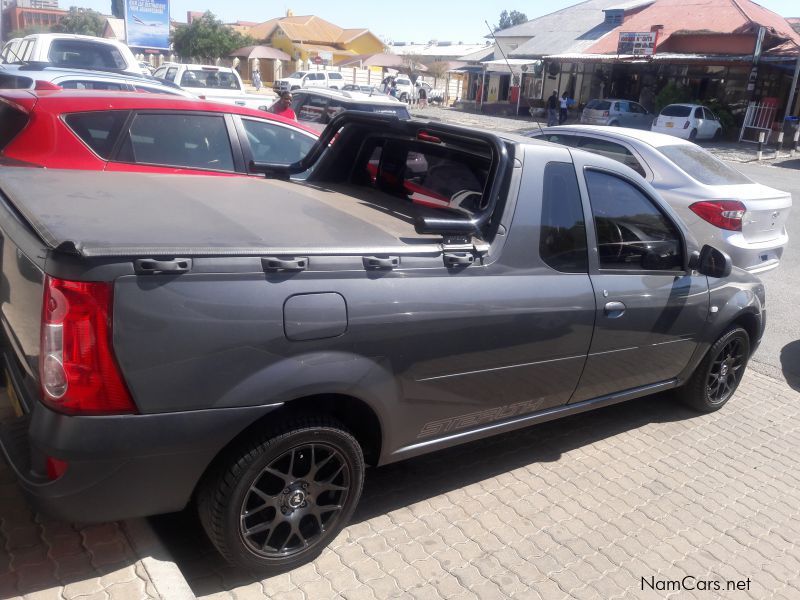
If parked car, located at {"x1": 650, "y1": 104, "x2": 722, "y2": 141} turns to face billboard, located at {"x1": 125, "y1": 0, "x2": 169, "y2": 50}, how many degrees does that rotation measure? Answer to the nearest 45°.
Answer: approximately 135° to its left

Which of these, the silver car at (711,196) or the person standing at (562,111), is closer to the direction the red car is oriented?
the person standing

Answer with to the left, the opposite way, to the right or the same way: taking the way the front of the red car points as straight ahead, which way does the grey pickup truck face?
the same way

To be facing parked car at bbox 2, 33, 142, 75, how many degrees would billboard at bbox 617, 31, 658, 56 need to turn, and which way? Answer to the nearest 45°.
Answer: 0° — it already faces it

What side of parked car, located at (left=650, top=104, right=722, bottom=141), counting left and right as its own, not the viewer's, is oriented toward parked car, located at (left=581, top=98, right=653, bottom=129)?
left

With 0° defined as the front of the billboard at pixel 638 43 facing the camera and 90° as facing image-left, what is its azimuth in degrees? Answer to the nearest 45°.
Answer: approximately 0°

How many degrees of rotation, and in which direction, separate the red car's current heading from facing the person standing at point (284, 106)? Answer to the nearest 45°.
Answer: approximately 45° to its left

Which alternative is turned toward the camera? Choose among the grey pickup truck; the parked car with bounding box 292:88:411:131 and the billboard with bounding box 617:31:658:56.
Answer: the billboard

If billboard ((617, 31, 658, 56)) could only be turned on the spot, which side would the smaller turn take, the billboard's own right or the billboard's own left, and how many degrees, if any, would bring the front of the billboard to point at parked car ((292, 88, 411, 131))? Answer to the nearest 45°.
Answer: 0° — it already faces it

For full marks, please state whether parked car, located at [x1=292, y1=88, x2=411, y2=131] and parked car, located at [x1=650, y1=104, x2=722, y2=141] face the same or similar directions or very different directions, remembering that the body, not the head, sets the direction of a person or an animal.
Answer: same or similar directions

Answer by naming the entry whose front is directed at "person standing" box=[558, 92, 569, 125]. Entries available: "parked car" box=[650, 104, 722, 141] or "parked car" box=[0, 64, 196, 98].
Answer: "parked car" box=[0, 64, 196, 98]

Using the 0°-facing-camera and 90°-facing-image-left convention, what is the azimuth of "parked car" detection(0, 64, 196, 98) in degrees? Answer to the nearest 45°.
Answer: approximately 225°

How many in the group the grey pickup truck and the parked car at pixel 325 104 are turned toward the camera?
0

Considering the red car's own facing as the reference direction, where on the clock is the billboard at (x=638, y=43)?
The billboard is roughly at 12 o'clock from the red car.

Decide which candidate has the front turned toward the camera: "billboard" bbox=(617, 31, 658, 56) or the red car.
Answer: the billboard

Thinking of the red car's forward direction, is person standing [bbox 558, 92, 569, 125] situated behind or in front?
in front
